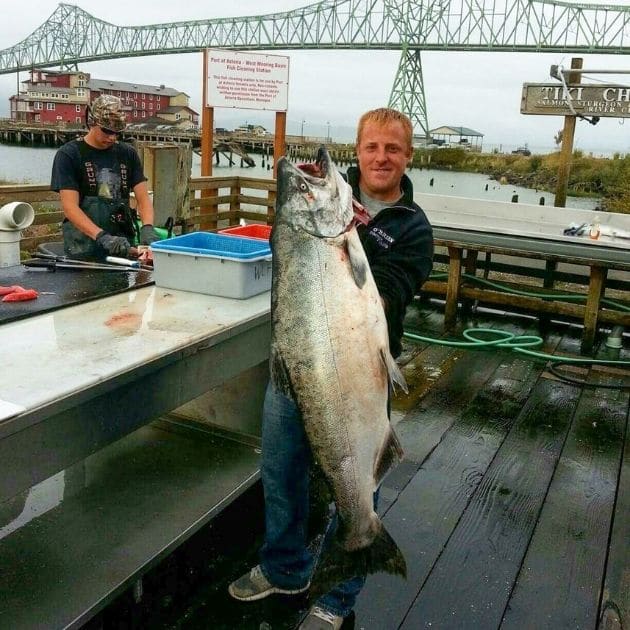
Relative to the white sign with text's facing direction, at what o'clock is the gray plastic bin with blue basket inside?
The gray plastic bin with blue basket inside is roughly at 12 o'clock from the white sign with text.

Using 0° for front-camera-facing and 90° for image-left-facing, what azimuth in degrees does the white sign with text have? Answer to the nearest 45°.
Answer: approximately 0°

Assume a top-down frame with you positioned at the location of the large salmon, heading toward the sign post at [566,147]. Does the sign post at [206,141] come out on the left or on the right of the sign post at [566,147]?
left

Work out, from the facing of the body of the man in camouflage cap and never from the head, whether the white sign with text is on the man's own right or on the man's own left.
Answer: on the man's own left

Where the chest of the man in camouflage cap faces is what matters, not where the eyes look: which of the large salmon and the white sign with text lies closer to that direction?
the large salmon

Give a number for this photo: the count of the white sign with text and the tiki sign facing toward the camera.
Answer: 2

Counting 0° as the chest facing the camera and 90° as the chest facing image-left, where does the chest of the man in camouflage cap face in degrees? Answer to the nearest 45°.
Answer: approximately 315°

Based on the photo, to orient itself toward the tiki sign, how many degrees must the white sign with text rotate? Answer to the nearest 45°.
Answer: approximately 45° to its left

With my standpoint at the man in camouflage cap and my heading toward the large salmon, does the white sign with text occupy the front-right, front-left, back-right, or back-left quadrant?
back-left

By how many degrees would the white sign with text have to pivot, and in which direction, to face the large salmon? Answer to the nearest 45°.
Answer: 0° — it already faces it
